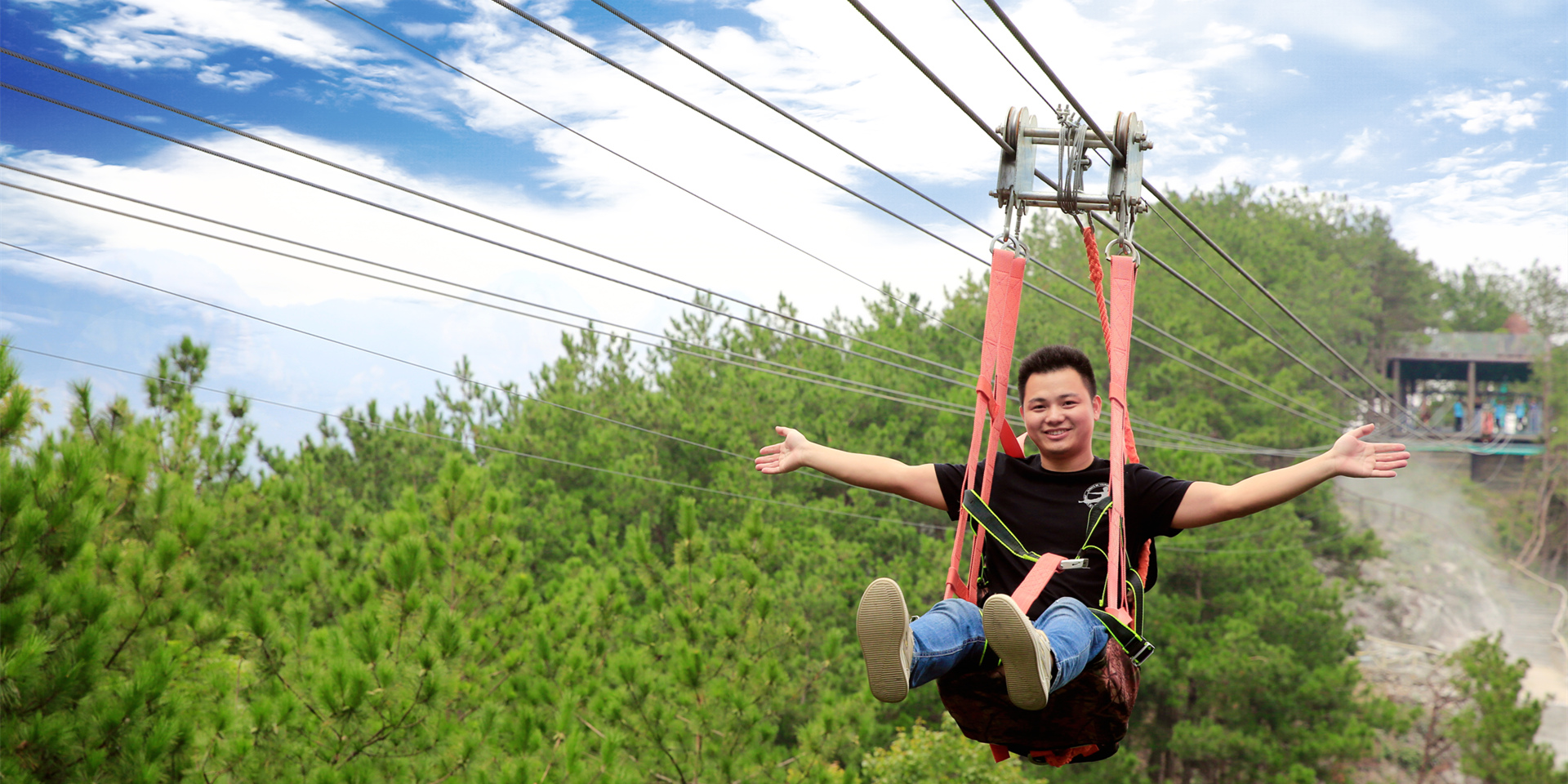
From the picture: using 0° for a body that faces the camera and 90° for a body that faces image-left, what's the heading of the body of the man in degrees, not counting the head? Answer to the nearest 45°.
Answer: approximately 0°
